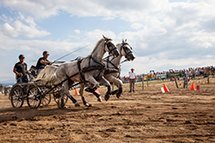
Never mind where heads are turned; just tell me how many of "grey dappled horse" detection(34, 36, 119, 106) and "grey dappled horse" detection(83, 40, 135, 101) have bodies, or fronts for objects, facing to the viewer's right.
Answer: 2

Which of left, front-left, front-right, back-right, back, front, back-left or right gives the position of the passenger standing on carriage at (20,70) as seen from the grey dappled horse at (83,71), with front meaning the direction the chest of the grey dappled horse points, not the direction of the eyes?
back-left

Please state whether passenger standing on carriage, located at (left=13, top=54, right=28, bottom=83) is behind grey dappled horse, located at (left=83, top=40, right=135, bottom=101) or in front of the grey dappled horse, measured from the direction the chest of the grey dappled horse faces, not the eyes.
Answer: behind

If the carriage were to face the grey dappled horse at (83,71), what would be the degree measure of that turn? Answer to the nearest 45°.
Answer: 0° — it already faces it

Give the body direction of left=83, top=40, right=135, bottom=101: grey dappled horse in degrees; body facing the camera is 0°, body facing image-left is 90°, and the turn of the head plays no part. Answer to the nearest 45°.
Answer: approximately 270°

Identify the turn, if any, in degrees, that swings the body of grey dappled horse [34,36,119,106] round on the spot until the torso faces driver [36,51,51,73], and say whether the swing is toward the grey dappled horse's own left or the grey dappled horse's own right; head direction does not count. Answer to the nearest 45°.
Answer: approximately 135° to the grey dappled horse's own left

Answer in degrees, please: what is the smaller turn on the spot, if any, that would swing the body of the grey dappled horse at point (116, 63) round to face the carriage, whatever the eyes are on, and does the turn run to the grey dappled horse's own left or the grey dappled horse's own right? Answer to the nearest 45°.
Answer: approximately 180°

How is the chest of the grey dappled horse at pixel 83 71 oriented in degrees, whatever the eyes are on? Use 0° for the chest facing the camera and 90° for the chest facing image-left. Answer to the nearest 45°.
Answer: approximately 270°
